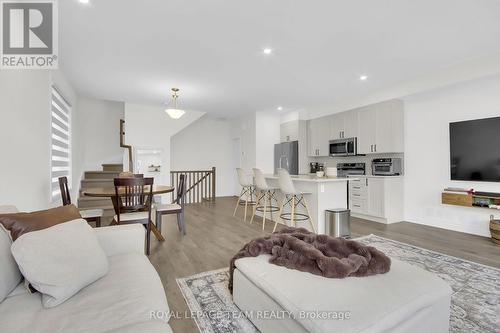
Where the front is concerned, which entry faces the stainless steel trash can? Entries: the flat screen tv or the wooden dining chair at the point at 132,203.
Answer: the flat screen tv

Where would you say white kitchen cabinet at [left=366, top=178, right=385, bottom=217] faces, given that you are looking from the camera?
facing the viewer and to the left of the viewer

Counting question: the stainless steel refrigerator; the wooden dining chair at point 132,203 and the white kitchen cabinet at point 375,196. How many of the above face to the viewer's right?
0

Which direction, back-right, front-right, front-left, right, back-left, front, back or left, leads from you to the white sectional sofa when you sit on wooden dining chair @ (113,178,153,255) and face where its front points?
back

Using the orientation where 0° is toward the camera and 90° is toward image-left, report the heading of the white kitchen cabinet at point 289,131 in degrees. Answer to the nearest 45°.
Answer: approximately 45°

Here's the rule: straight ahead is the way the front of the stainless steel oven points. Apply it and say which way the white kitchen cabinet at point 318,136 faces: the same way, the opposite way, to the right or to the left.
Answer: the same way

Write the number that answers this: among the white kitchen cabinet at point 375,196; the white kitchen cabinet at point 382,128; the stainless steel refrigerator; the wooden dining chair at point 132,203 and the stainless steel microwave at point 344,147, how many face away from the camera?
1

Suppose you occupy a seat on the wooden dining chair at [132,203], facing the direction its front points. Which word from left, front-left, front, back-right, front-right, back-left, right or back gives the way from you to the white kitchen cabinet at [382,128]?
right

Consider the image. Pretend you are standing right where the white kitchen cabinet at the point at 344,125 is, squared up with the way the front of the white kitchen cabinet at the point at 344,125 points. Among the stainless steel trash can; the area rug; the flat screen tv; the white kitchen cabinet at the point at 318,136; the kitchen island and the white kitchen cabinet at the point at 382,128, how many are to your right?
1

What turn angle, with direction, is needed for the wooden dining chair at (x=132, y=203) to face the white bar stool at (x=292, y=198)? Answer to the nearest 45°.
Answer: approximately 90° to its right

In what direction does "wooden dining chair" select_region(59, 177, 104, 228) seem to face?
to the viewer's right

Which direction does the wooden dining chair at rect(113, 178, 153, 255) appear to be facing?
away from the camera

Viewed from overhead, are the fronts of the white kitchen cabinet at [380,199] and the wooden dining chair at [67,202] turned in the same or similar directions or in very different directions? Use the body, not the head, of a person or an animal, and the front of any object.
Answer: very different directions

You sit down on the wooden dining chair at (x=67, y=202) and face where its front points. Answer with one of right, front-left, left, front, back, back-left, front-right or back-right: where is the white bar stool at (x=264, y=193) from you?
front

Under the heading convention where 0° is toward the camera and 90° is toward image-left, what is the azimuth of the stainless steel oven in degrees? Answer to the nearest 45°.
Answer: approximately 45°

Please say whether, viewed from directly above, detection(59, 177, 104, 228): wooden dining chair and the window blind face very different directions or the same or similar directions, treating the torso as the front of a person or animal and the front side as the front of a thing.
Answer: same or similar directions

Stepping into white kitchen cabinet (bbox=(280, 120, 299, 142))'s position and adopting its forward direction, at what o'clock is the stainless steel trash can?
The stainless steel trash can is roughly at 10 o'clock from the white kitchen cabinet.

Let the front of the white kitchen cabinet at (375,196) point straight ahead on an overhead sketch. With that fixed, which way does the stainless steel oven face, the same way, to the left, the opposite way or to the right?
the same way

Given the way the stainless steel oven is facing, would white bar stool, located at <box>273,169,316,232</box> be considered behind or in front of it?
in front

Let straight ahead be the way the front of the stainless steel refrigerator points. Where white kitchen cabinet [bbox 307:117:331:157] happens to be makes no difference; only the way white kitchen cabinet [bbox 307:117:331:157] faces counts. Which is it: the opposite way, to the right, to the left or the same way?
the same way
